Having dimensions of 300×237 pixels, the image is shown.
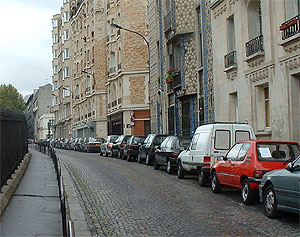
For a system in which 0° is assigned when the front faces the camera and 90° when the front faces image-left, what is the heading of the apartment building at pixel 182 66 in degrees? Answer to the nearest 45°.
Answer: approximately 45°

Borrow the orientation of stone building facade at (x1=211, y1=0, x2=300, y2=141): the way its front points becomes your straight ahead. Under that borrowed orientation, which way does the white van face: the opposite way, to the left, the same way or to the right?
to the right

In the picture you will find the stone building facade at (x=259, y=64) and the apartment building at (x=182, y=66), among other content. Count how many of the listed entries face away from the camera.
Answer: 0

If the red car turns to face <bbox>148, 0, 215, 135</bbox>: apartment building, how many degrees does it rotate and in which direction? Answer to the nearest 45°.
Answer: approximately 45° to its right

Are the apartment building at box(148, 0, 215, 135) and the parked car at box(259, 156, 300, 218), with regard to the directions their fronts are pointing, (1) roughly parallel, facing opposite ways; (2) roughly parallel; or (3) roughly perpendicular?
roughly perpendicular

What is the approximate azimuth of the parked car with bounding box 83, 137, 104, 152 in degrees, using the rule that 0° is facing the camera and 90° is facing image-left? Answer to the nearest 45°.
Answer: approximately 135°

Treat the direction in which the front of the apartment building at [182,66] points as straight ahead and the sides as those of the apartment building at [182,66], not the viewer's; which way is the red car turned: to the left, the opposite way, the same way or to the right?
to the right

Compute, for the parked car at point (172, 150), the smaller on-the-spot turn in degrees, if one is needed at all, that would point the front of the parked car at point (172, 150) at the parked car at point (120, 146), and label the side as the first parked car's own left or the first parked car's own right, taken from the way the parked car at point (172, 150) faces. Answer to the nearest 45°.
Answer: approximately 45° to the first parked car's own right

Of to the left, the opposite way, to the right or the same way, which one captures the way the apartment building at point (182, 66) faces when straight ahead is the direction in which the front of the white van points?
to the left

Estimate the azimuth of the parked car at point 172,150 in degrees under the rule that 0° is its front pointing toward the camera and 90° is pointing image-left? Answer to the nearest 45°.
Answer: approximately 135°
